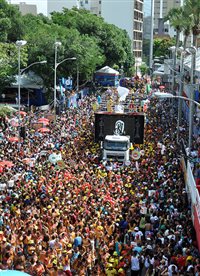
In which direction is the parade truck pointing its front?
toward the camera

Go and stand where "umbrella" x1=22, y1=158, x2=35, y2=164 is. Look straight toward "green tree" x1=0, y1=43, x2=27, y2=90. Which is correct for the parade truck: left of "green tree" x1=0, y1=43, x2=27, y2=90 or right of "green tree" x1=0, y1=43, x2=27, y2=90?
right

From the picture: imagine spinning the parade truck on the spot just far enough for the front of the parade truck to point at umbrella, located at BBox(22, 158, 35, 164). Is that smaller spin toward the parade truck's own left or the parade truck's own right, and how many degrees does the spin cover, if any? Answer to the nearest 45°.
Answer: approximately 45° to the parade truck's own right

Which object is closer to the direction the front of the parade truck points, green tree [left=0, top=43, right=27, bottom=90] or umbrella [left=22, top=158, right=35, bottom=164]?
the umbrella

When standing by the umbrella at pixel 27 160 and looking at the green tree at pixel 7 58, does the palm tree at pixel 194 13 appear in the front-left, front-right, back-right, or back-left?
front-right

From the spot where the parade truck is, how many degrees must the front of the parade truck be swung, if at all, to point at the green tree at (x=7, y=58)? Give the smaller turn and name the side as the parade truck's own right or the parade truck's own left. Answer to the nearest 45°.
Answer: approximately 135° to the parade truck's own right
